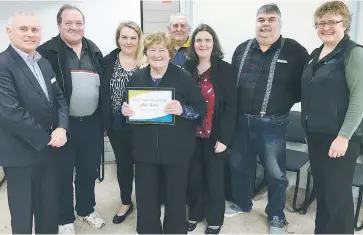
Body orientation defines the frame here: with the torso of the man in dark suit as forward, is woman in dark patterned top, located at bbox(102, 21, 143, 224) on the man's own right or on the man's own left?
on the man's own left

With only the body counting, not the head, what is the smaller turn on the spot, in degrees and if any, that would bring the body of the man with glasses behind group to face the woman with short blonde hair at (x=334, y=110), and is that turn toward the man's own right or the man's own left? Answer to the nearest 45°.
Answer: approximately 45° to the man's own left

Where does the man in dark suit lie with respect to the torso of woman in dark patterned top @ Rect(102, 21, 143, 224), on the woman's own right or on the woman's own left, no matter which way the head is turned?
on the woman's own right

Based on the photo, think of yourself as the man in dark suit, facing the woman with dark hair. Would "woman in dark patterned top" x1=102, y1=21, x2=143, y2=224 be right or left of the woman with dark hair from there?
left

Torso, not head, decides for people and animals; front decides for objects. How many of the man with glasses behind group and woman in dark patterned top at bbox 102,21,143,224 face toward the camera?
2

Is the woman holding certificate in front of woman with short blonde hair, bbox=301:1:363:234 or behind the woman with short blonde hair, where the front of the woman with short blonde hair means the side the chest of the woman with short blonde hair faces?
in front

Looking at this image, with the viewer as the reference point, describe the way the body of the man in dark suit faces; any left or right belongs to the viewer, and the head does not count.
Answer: facing the viewer and to the right of the viewer

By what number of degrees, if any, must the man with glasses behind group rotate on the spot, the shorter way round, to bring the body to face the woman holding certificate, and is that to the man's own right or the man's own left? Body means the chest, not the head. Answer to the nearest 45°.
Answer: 0° — they already face them

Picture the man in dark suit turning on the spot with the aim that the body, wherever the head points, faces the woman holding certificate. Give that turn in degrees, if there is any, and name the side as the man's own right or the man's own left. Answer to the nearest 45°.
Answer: approximately 45° to the man's own left

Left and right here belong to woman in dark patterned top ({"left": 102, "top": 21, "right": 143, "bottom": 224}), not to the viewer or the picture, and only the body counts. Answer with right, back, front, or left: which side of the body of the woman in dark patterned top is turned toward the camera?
front

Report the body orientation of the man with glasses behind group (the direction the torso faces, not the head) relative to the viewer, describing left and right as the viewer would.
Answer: facing the viewer

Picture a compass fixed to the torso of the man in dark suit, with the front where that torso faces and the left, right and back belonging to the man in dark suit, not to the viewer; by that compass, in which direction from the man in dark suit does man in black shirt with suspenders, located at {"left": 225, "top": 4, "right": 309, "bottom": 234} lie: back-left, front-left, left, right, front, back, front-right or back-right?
front-left
